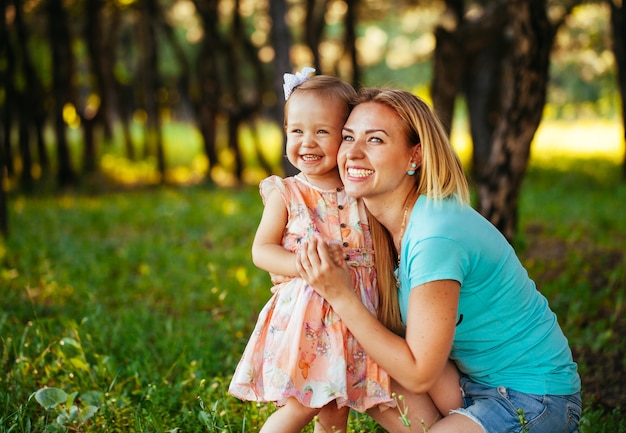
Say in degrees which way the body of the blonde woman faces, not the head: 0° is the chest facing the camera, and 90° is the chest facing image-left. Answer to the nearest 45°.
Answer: approximately 90°

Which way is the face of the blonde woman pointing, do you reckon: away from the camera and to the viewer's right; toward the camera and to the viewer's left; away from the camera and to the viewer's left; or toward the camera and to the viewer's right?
toward the camera and to the viewer's left

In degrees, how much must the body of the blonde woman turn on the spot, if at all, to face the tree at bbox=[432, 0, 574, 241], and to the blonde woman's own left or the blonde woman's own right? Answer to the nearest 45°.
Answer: approximately 90° to the blonde woman's own right
